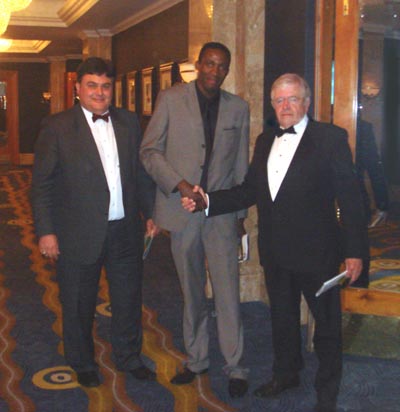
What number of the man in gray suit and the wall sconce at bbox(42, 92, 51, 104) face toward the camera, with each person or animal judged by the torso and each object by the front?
2

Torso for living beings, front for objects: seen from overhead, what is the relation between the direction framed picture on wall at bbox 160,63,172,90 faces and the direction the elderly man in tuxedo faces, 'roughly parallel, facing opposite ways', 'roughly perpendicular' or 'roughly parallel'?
roughly parallel

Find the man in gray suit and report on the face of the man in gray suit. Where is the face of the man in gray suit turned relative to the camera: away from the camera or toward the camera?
toward the camera

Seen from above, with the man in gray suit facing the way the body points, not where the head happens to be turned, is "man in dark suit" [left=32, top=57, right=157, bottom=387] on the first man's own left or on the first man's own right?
on the first man's own right

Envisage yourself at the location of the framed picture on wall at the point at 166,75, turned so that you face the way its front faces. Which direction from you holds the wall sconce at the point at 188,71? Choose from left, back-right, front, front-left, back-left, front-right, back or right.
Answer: front-left

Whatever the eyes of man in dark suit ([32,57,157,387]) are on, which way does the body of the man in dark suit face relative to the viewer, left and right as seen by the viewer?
facing the viewer and to the right of the viewer

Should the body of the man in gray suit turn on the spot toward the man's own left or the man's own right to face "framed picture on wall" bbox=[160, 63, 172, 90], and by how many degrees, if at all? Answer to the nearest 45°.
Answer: approximately 180°

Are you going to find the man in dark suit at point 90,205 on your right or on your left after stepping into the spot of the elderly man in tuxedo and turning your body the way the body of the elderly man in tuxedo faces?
on your right

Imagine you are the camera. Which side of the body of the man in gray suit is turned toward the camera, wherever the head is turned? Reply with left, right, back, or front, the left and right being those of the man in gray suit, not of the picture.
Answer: front

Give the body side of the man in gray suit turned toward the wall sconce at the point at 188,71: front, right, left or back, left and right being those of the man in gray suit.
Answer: back

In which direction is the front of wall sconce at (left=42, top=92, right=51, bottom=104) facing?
toward the camera

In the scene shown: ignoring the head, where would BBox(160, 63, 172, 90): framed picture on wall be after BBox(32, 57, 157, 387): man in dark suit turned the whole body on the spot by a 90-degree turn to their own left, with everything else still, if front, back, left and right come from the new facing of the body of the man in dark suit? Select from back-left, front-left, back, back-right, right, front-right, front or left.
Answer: front-left

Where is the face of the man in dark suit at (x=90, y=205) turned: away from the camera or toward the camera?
toward the camera
